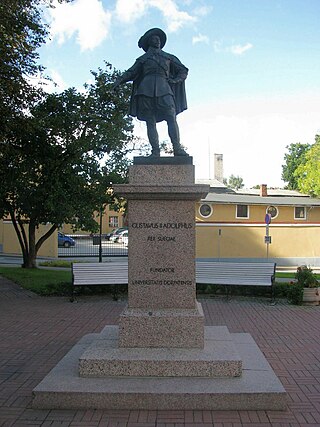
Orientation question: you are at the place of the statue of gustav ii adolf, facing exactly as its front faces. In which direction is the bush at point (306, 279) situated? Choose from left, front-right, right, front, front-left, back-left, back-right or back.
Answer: back-left

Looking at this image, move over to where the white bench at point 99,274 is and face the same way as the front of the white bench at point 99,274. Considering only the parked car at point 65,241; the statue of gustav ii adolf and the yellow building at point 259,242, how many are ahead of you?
1

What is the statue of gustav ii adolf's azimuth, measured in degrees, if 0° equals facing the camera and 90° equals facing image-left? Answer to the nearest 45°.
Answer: approximately 0°

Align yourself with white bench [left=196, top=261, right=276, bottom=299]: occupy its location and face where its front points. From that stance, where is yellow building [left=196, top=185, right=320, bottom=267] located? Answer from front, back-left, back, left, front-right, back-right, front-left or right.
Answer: back

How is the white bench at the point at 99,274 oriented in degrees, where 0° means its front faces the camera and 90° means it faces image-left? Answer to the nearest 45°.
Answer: approximately 0°

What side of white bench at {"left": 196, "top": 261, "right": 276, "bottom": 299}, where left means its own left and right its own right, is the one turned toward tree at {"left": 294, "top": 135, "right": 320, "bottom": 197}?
back
